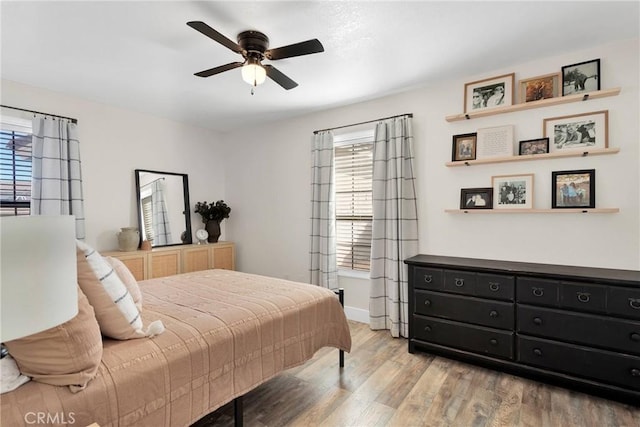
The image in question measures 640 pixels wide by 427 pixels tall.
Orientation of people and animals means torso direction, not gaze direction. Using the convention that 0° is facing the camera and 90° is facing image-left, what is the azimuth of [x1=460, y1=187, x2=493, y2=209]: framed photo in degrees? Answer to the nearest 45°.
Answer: approximately 0°

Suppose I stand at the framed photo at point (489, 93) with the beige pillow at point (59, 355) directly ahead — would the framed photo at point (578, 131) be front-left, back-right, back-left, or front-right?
back-left

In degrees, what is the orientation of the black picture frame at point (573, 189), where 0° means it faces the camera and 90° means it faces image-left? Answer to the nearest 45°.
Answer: approximately 0°

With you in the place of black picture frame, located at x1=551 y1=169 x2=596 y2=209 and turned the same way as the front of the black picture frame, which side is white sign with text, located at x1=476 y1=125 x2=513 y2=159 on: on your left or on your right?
on your right

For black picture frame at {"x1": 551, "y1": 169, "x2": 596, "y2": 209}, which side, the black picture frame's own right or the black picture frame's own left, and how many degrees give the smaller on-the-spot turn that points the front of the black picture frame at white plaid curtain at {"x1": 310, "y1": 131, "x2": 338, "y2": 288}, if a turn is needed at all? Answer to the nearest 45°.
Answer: approximately 90° to the black picture frame's own right

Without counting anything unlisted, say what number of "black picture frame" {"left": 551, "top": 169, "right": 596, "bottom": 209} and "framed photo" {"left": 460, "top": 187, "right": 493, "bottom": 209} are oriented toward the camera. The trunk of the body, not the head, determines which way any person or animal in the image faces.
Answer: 2

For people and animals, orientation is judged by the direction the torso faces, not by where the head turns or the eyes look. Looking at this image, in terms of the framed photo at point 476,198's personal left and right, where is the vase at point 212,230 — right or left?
on its right

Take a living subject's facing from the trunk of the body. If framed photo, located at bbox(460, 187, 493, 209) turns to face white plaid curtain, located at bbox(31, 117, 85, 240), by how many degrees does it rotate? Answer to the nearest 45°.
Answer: approximately 45° to its right

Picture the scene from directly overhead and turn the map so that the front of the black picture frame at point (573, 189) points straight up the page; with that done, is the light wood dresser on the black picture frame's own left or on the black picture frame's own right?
on the black picture frame's own right
